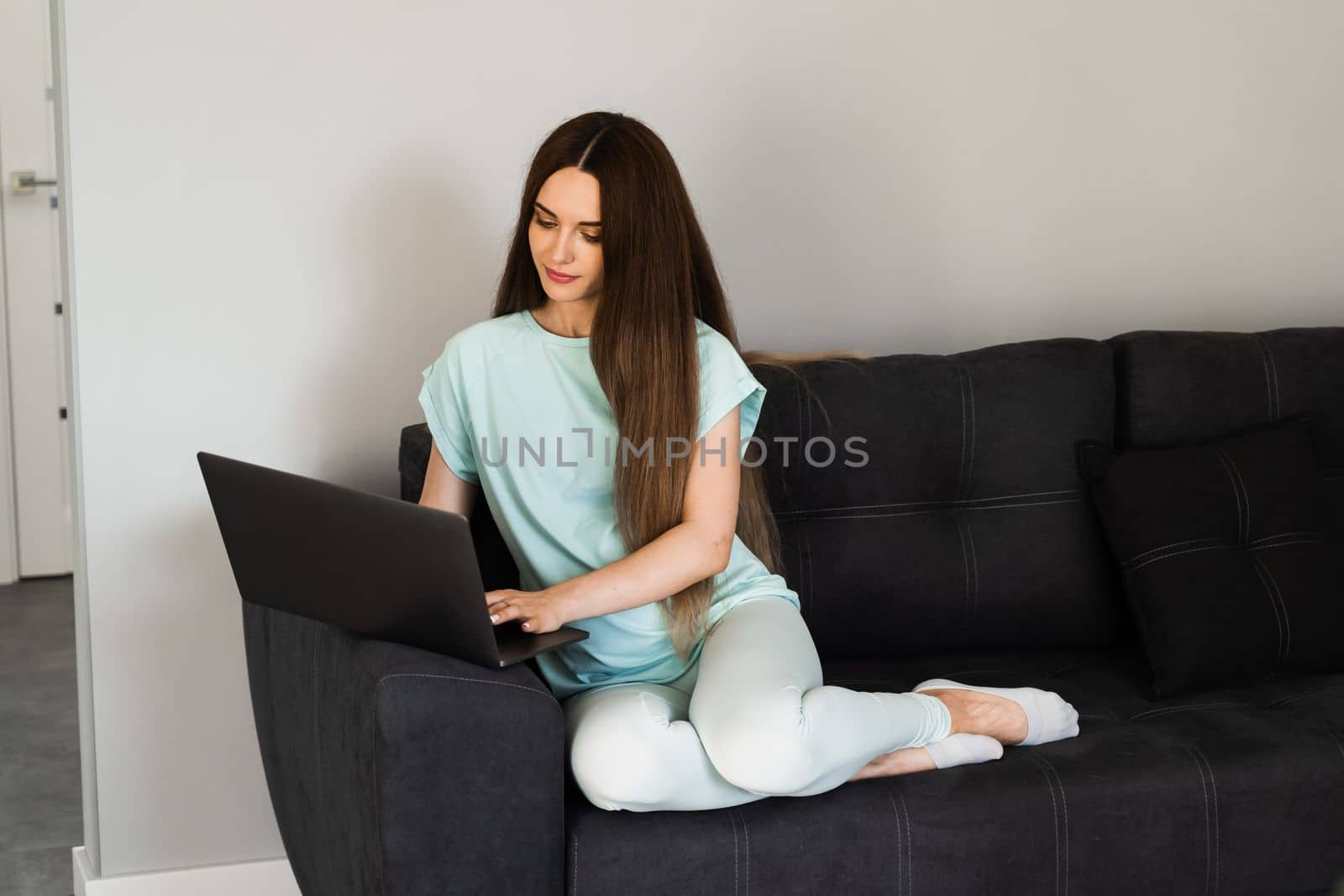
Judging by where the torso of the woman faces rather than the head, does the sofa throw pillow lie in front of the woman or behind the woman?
behind

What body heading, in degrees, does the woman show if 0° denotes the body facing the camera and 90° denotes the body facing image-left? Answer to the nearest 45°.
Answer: approximately 45°

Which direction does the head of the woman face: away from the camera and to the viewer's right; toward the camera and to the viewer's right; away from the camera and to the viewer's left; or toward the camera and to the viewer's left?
toward the camera and to the viewer's left

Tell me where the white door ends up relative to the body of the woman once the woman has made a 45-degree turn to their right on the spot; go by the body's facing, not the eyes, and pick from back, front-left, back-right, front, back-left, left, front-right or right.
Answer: front-right
